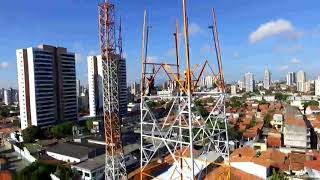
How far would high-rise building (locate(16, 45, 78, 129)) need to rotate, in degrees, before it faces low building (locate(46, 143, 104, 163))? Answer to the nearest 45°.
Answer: approximately 45° to its right

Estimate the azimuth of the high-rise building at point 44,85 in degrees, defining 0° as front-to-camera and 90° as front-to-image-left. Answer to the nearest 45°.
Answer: approximately 315°

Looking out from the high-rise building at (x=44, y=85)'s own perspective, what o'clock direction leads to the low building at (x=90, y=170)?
The low building is roughly at 1 o'clock from the high-rise building.

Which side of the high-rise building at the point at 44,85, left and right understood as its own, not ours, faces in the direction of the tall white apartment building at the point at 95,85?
left

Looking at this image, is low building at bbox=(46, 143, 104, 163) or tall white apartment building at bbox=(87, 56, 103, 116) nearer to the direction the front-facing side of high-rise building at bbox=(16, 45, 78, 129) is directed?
the low building
